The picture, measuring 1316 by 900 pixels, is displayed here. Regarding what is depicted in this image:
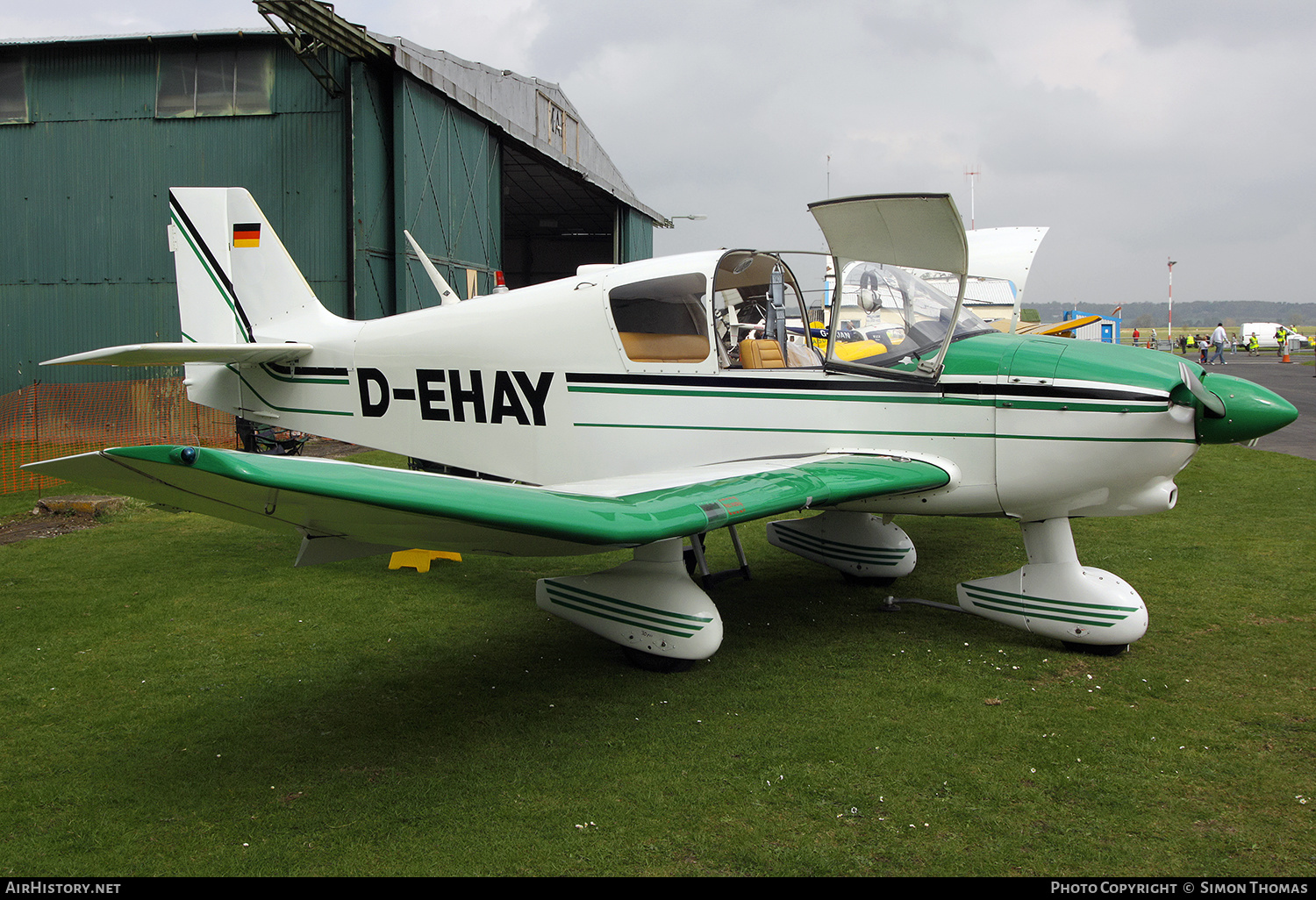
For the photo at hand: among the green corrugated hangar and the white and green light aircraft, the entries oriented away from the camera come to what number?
0

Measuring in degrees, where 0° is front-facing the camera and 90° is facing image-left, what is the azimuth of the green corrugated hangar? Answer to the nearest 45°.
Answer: approximately 315°

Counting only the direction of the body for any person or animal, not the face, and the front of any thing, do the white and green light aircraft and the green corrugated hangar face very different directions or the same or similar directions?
same or similar directions

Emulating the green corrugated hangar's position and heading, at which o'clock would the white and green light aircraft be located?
The white and green light aircraft is roughly at 1 o'clock from the green corrugated hangar.

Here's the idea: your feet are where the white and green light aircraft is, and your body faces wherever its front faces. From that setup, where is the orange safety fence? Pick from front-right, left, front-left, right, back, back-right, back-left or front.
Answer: back

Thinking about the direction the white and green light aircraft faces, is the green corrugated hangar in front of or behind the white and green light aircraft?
behind

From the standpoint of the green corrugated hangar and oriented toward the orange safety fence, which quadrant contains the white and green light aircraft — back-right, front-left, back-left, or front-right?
front-left

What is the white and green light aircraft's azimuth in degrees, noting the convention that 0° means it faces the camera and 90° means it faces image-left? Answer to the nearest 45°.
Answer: approximately 315°
